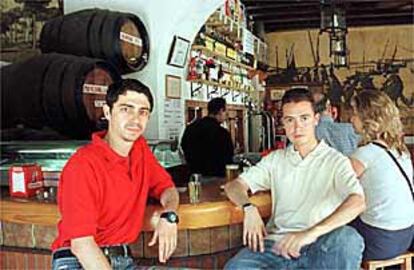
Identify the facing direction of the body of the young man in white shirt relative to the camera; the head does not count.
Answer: toward the camera

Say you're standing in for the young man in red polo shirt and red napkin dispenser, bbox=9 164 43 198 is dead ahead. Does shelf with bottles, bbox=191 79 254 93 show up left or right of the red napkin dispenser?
right

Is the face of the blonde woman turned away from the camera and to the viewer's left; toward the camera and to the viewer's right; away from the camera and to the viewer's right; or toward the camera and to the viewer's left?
away from the camera and to the viewer's left

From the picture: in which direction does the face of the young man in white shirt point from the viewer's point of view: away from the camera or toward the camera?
toward the camera

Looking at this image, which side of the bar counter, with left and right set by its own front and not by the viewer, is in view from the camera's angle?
front

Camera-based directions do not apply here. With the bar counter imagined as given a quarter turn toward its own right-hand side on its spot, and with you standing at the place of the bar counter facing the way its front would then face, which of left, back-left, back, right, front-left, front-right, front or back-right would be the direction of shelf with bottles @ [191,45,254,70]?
right

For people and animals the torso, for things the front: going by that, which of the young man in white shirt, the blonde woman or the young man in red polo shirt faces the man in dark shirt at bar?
the blonde woman

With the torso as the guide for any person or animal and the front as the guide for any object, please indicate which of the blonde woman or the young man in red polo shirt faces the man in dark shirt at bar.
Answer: the blonde woman

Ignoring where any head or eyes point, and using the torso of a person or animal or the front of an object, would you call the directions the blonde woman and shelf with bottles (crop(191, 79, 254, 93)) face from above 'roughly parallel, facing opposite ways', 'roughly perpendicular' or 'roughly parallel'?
roughly parallel, facing opposite ways

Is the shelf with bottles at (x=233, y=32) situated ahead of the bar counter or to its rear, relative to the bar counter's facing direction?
to the rear

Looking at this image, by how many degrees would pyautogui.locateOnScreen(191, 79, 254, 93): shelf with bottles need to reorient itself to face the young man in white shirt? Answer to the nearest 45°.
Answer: approximately 45° to its left

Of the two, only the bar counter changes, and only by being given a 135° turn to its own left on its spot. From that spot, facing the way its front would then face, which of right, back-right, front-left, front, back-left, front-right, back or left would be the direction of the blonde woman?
front-right

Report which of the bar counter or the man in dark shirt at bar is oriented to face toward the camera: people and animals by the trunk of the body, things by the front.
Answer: the bar counter

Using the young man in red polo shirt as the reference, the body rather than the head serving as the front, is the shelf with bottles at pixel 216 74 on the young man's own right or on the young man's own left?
on the young man's own left

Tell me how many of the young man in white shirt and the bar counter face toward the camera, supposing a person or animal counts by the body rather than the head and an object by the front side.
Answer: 2

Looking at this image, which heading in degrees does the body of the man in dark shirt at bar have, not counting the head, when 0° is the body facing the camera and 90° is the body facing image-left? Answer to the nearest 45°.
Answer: approximately 225°
